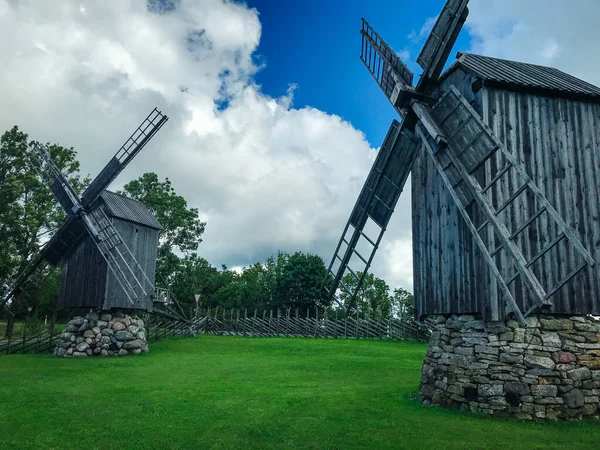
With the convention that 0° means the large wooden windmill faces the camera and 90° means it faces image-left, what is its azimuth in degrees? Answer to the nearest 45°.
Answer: approximately 45°

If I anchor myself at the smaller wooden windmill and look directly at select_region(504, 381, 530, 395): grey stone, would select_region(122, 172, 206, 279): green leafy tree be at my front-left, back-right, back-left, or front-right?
back-left

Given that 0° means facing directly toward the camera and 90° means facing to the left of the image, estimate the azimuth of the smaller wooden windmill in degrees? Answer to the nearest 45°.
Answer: approximately 45°

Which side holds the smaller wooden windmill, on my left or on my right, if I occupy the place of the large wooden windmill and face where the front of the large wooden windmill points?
on my right

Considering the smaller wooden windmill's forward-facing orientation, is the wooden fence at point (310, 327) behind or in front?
behind

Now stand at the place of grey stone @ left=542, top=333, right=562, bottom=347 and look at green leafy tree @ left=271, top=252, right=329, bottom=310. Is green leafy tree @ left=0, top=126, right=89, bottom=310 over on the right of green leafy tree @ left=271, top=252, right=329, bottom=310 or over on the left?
left

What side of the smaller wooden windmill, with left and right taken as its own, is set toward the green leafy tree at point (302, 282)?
back
